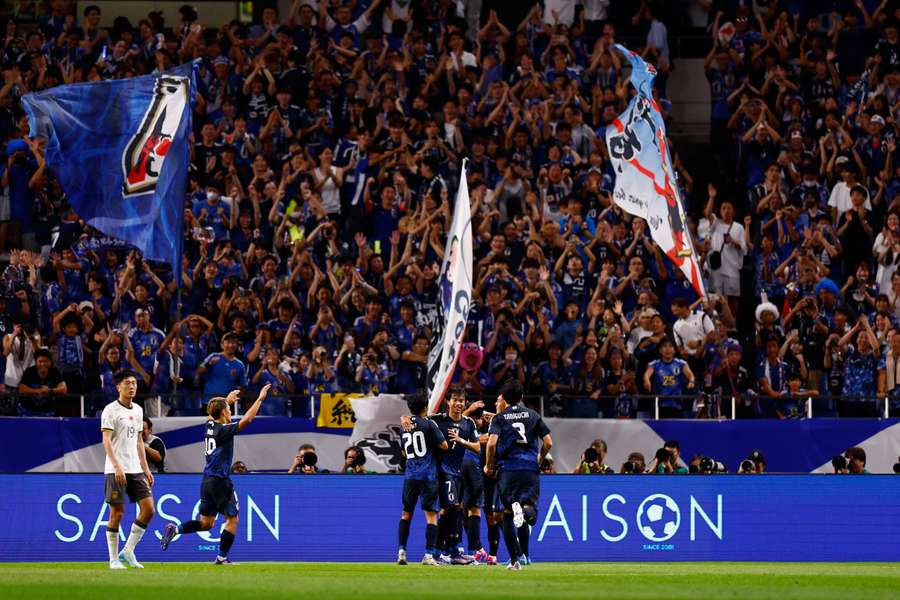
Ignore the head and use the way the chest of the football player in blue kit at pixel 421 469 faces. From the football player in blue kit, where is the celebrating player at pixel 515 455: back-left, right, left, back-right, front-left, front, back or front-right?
right

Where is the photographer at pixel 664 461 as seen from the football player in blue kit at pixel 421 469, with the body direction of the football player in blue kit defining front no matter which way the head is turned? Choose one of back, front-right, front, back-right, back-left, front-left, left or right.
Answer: front

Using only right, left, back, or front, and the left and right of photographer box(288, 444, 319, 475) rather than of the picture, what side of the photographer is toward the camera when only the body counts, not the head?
front

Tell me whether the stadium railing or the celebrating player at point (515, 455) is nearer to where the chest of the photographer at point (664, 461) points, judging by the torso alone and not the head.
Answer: the celebrating player

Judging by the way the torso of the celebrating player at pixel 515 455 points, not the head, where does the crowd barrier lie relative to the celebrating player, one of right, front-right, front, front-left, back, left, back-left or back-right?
front

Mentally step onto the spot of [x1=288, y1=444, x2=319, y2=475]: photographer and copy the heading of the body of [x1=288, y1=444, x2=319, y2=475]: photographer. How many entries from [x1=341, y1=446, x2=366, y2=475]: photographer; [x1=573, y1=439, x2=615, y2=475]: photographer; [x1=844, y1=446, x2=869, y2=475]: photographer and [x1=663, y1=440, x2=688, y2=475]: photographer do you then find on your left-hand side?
4

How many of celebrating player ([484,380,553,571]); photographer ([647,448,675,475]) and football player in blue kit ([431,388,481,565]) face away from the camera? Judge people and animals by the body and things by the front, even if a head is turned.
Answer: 1

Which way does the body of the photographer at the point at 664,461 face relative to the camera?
toward the camera

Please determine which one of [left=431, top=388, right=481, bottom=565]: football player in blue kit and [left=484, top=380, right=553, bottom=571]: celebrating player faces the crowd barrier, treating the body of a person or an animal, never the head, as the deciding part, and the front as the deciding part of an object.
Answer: the celebrating player

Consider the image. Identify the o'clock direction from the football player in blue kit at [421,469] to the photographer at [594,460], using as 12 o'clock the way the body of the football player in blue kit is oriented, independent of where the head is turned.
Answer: The photographer is roughly at 12 o'clock from the football player in blue kit.

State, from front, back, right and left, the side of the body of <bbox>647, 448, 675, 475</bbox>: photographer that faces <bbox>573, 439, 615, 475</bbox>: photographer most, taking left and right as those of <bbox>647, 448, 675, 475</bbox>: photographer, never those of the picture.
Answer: right

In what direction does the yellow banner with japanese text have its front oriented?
toward the camera
